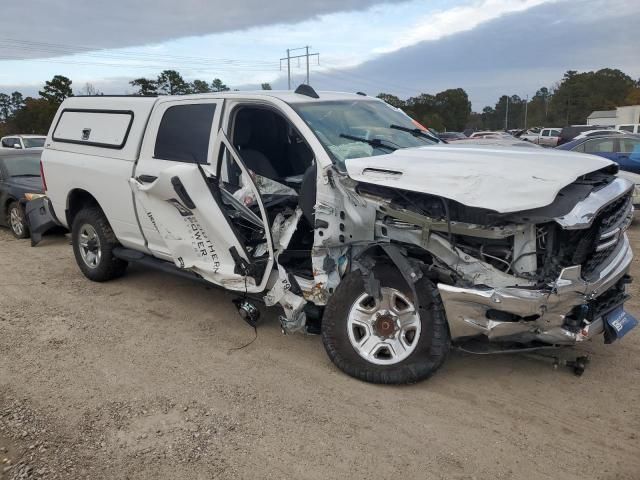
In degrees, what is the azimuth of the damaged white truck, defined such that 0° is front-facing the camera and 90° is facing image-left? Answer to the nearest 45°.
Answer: approximately 315°

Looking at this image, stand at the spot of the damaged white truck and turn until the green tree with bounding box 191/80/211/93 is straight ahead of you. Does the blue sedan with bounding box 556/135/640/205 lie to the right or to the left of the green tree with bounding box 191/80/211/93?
right

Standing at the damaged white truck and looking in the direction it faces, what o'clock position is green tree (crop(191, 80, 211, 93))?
The green tree is roughly at 7 o'clock from the damaged white truck.

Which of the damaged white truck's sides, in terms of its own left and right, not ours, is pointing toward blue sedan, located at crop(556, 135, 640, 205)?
left
